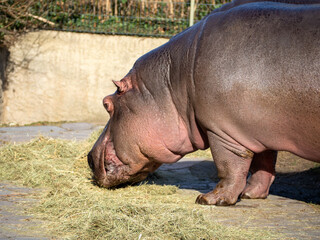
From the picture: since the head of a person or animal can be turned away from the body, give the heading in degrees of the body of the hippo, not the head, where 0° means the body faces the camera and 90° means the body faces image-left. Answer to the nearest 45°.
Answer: approximately 90°

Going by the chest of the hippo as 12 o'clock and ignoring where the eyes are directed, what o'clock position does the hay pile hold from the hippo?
The hay pile is roughly at 11 o'clock from the hippo.
